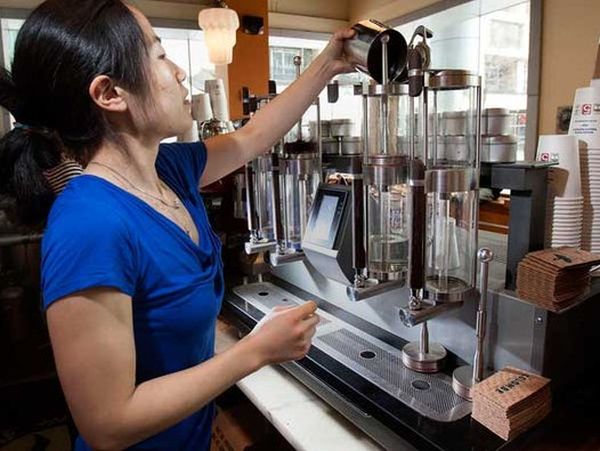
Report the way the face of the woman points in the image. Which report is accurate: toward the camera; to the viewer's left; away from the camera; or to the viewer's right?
to the viewer's right

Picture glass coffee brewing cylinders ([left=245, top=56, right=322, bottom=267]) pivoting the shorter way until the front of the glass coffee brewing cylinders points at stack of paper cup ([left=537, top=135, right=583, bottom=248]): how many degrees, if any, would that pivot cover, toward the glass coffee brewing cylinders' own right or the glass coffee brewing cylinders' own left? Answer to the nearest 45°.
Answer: approximately 90° to the glass coffee brewing cylinders' own left

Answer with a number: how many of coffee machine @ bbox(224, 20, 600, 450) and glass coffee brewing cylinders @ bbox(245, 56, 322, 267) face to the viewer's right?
0

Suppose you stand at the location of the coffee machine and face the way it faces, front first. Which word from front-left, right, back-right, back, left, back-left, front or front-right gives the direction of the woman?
front

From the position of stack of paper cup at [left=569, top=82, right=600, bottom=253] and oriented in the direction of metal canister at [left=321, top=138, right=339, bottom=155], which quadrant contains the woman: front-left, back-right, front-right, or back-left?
front-left

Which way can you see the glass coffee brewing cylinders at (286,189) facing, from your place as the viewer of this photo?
facing the viewer and to the left of the viewer

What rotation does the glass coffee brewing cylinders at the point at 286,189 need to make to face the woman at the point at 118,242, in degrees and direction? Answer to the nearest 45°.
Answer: approximately 45° to its left

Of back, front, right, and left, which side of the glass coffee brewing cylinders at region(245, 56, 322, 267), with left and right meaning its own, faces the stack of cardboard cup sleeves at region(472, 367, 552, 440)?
left
